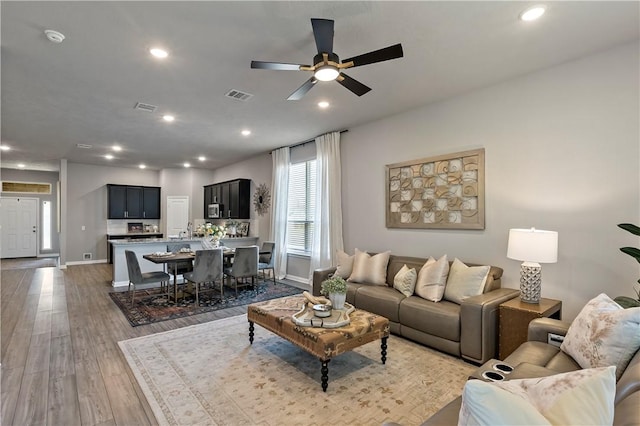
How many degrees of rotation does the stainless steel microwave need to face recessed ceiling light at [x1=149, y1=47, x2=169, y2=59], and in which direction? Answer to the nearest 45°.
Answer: approximately 45° to its left

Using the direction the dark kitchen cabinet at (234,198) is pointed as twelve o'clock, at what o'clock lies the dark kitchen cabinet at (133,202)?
the dark kitchen cabinet at (133,202) is roughly at 3 o'clock from the dark kitchen cabinet at (234,198).

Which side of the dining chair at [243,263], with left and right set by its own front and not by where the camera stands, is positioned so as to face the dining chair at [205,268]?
left

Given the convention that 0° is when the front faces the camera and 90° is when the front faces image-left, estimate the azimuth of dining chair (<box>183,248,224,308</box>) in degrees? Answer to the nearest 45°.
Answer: approximately 135°

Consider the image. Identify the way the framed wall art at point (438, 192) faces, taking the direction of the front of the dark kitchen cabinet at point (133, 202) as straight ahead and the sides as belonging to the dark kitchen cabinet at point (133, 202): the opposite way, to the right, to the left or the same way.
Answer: to the right

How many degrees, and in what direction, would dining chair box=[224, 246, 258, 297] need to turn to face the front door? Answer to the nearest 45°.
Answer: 0° — it already faces it

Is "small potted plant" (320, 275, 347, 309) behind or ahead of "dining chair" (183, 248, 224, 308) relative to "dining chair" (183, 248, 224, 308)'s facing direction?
behind

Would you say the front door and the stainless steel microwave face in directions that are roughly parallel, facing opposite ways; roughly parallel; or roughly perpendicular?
roughly perpendicular
